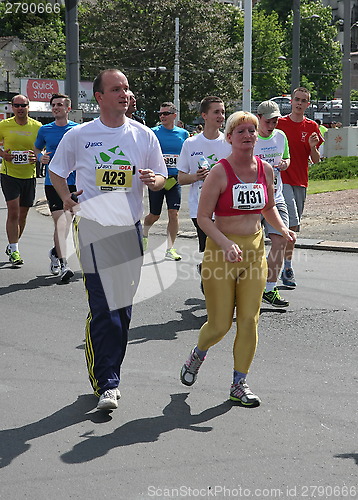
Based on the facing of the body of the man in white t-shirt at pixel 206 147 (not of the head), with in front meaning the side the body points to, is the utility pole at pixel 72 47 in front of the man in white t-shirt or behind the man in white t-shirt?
behind

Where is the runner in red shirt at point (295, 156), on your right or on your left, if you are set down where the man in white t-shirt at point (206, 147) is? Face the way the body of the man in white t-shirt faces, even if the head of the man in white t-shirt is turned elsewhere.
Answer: on your left

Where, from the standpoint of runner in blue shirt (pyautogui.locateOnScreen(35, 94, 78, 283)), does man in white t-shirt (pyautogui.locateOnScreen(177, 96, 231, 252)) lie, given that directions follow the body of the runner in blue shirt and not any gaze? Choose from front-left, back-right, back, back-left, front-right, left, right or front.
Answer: front-left

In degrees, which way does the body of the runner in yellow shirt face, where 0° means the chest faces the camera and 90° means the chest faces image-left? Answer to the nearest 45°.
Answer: approximately 0°

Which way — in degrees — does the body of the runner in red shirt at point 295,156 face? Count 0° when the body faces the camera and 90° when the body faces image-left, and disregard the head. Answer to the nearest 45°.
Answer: approximately 0°

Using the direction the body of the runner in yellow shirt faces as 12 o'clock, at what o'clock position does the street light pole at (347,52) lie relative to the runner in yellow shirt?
The street light pole is roughly at 7 o'clock from the runner in yellow shirt.

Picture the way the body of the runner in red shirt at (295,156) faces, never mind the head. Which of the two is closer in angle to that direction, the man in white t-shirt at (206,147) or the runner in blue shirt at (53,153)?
the man in white t-shirt

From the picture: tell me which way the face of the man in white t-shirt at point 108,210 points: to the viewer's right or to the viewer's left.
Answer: to the viewer's right

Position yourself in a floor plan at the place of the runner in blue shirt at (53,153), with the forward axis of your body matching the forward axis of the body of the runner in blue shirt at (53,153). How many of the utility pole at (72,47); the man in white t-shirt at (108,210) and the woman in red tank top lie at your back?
1

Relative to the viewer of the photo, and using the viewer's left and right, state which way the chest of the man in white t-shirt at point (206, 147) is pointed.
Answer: facing the viewer and to the right of the viewer

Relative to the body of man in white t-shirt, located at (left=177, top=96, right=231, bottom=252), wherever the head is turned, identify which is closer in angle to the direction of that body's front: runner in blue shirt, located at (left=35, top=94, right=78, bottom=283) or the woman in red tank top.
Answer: the woman in red tank top

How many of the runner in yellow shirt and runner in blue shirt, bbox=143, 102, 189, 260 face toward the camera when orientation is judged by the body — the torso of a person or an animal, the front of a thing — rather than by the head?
2

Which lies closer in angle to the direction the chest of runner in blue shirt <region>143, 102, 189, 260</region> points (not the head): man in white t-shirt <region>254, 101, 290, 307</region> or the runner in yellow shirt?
the man in white t-shirt

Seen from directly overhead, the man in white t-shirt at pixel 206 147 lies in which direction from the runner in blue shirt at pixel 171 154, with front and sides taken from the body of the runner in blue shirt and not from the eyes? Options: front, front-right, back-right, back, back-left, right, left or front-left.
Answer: front

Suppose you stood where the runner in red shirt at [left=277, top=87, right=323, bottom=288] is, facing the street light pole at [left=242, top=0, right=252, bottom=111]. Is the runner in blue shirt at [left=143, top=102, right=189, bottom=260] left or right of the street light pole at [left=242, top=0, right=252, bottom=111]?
left
